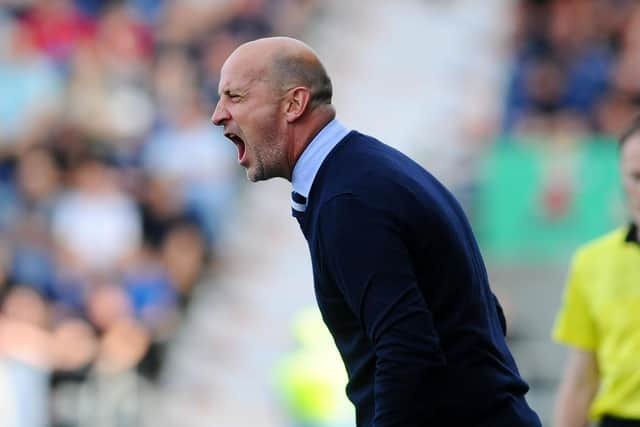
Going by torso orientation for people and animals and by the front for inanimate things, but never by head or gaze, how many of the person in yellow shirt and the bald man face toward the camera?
1

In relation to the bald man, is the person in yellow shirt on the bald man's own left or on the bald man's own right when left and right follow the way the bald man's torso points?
on the bald man's own right

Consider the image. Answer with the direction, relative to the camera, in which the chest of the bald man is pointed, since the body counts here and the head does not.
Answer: to the viewer's left

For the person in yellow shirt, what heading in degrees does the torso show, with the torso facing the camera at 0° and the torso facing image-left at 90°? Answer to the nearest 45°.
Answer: approximately 0°

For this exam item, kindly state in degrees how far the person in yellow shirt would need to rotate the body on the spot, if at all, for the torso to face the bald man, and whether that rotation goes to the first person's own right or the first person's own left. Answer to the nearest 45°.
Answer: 0° — they already face them

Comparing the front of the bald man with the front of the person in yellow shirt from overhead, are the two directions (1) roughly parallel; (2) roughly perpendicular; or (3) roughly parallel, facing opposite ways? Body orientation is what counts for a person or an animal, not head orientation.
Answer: roughly perpendicular
